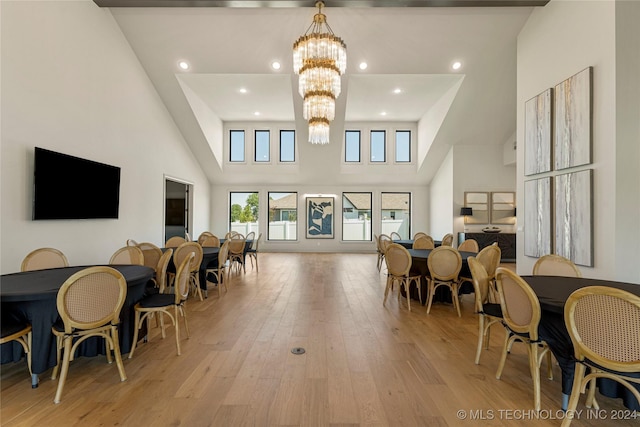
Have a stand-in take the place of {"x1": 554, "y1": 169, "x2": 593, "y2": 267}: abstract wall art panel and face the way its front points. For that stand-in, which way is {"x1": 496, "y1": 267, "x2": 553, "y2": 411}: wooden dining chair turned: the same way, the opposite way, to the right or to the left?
the opposite way

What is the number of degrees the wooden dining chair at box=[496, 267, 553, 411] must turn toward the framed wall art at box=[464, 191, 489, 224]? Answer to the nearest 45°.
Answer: approximately 45° to its left

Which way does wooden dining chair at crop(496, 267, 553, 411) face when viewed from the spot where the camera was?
facing away from the viewer and to the right of the viewer

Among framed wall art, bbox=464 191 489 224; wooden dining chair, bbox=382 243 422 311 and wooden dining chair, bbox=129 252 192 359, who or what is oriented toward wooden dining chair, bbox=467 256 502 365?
the framed wall art

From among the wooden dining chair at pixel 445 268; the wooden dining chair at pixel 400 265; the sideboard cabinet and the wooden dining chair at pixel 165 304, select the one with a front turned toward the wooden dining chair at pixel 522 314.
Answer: the sideboard cabinet

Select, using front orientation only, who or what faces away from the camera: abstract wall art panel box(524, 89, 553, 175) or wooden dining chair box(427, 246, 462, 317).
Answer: the wooden dining chair

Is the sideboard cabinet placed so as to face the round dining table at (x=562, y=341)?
yes

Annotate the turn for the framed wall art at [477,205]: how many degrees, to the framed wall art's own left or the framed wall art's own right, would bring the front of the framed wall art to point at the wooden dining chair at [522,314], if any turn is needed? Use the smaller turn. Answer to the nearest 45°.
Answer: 0° — it already faces it

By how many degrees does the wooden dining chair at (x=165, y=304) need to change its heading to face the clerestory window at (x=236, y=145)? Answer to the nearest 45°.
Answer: approximately 90° to its right

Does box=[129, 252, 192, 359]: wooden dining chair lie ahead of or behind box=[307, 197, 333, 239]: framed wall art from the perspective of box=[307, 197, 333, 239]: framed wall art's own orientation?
ahead

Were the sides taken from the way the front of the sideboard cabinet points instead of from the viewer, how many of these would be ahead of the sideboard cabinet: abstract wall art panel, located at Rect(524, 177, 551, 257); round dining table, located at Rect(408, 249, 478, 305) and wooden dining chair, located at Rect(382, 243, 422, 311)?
3

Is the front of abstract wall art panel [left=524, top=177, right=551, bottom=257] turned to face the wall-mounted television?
yes

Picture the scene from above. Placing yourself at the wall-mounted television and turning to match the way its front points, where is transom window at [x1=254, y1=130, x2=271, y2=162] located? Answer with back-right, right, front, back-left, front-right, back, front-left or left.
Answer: left

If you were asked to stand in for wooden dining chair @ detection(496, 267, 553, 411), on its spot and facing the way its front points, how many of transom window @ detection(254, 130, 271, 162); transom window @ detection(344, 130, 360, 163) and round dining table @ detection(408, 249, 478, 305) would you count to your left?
3

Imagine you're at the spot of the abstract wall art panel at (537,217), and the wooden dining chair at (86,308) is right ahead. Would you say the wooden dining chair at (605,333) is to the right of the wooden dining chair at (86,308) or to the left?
left

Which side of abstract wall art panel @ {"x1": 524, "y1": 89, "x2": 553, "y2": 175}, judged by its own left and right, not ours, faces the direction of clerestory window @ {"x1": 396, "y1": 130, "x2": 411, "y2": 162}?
right

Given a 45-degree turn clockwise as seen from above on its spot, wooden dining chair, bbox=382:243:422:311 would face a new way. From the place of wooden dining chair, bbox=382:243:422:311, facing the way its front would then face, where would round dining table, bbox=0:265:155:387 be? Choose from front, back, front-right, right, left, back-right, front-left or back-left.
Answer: back-right
